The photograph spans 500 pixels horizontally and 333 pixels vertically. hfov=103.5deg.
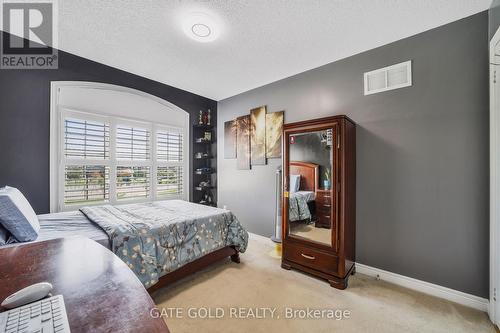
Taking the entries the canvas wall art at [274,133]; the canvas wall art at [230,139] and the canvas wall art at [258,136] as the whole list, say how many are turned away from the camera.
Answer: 0

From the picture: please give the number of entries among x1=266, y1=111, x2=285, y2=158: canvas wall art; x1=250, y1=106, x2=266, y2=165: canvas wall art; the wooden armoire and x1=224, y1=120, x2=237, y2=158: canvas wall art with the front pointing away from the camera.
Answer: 0

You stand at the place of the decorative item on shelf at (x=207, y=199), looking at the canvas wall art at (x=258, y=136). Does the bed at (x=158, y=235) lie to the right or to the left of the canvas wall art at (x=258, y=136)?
right

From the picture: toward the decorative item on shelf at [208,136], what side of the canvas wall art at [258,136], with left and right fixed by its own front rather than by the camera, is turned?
right

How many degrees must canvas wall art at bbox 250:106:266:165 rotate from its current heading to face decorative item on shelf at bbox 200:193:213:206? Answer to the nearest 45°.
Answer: approximately 90° to its right

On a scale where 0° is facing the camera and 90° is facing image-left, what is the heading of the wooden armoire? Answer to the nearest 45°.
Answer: approximately 45°

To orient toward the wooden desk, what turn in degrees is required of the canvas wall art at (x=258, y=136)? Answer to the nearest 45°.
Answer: approximately 45° to its left

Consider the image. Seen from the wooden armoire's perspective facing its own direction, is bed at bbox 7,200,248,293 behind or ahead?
ahead

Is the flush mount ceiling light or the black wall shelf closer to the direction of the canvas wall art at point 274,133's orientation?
the flush mount ceiling light

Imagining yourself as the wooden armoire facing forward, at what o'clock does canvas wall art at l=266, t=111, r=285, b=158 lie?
The canvas wall art is roughly at 3 o'clock from the wooden armoire.

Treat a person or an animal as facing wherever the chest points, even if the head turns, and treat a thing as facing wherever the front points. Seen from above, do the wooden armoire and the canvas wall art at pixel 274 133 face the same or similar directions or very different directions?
same or similar directions

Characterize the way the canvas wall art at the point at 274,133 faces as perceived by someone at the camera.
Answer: facing the viewer and to the left of the viewer

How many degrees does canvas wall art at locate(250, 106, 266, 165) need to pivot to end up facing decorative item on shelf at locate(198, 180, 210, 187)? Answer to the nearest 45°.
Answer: approximately 90° to its right

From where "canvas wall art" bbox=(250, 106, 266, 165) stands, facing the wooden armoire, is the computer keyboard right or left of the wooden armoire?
right

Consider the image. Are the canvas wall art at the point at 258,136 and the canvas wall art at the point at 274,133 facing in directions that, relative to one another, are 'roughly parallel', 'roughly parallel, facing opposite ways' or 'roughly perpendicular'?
roughly parallel

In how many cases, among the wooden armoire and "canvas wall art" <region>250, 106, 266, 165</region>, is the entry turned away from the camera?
0
